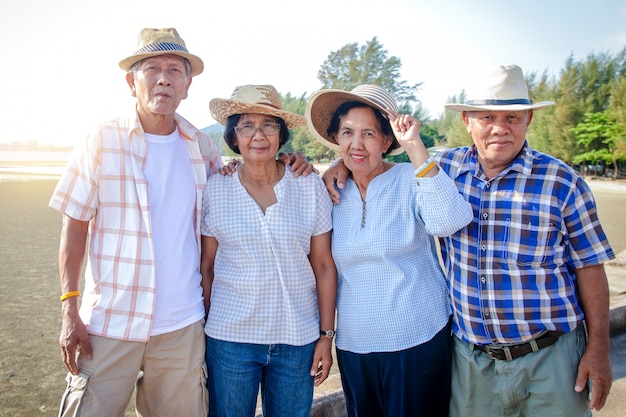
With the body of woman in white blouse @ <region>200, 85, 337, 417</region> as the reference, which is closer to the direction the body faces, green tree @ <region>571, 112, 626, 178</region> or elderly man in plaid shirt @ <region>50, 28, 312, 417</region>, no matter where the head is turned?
the elderly man in plaid shirt

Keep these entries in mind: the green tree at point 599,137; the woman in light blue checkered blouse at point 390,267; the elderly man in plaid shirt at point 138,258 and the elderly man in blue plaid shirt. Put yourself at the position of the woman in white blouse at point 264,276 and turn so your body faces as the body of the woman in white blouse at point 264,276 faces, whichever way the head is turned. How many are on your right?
1

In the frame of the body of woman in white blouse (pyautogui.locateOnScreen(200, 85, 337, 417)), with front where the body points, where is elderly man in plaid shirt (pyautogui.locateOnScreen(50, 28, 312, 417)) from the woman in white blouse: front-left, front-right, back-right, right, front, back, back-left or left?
right

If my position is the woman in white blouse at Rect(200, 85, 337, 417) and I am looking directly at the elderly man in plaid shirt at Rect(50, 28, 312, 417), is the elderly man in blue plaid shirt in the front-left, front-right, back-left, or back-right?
back-left

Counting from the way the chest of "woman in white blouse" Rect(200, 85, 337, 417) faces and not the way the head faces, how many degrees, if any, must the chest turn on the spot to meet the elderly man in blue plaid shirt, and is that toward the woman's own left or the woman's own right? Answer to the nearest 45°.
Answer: approximately 90° to the woman's own left

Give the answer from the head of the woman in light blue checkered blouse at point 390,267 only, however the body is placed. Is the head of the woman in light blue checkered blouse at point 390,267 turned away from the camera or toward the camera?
toward the camera

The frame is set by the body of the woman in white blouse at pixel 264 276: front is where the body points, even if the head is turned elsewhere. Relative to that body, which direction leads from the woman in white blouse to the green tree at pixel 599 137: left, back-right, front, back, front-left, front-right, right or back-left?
back-left

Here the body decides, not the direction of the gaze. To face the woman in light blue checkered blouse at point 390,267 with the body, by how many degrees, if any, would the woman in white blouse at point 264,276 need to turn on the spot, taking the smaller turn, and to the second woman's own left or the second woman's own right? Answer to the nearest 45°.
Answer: approximately 90° to the second woman's own left

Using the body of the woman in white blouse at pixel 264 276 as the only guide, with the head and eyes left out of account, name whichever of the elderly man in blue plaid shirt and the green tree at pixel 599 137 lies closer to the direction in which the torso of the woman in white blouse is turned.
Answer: the elderly man in blue plaid shirt

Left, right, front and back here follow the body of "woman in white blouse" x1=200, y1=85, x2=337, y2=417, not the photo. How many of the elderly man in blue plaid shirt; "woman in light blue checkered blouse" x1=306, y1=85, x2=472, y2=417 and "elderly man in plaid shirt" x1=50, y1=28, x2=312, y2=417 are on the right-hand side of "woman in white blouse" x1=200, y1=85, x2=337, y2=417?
1

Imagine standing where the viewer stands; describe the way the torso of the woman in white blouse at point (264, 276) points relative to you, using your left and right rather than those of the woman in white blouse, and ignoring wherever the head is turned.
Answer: facing the viewer

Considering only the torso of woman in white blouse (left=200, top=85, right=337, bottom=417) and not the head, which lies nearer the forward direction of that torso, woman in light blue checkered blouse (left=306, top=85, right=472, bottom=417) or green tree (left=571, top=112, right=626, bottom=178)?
the woman in light blue checkered blouse
